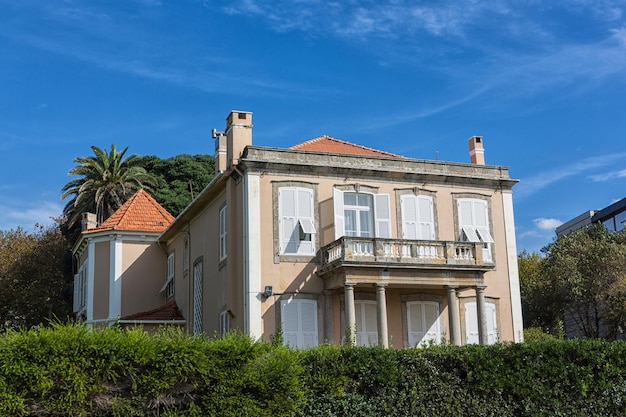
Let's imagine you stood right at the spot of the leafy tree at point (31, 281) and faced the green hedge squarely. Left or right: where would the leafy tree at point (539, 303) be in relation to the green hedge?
left

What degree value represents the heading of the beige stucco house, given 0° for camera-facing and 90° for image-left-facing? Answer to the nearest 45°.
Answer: approximately 315°

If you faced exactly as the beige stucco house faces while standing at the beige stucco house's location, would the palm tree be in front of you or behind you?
behind

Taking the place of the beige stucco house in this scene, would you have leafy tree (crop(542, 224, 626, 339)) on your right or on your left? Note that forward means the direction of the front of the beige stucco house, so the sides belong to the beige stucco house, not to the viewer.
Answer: on your left

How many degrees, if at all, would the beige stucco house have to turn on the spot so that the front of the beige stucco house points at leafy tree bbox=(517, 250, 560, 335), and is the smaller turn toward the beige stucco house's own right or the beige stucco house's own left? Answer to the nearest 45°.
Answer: approximately 90° to the beige stucco house's own left
